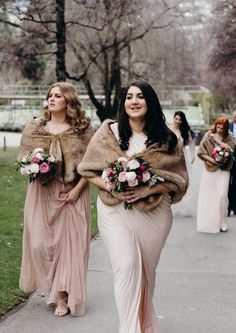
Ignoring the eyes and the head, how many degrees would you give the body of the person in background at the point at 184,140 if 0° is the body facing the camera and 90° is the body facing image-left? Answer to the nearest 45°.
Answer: approximately 45°

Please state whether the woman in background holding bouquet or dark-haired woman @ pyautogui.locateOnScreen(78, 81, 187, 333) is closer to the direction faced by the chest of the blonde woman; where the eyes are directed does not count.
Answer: the dark-haired woman

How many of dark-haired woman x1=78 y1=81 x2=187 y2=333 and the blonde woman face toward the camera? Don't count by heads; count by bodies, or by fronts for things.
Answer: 2

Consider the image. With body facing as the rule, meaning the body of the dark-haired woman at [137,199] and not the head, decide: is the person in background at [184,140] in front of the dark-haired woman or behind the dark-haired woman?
behind

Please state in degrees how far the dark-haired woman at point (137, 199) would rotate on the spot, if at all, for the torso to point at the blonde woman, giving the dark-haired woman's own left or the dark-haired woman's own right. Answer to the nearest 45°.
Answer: approximately 135° to the dark-haired woman's own right

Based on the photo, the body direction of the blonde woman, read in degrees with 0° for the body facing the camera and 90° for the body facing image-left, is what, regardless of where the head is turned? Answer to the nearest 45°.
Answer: approximately 0°

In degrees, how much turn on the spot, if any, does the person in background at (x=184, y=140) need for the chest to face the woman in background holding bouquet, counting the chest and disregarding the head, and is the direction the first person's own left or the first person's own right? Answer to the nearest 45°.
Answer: approximately 90° to the first person's own left
